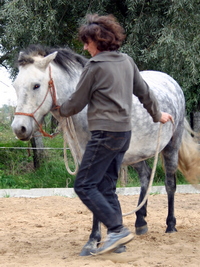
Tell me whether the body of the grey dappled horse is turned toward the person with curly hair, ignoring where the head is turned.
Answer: no

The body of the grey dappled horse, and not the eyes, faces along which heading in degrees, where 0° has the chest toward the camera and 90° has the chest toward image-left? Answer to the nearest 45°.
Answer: approximately 45°

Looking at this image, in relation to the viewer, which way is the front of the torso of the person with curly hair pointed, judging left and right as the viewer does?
facing away from the viewer and to the left of the viewer

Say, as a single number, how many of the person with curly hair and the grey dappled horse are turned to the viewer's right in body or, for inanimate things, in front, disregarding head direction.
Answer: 0
